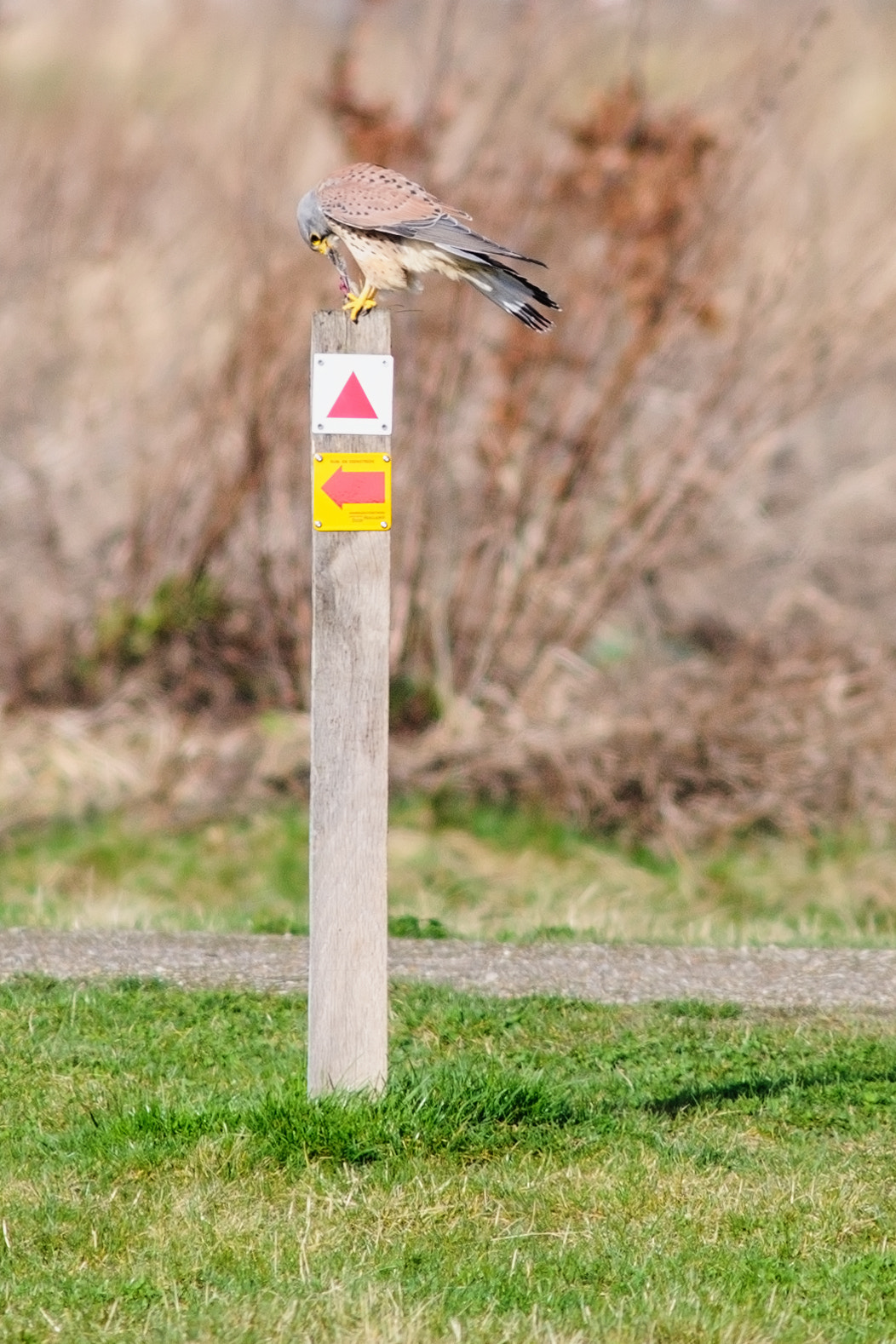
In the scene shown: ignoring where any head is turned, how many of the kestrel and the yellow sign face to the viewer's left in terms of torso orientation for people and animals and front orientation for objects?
1

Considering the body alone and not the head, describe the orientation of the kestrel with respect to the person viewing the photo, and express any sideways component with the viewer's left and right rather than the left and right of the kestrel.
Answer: facing to the left of the viewer

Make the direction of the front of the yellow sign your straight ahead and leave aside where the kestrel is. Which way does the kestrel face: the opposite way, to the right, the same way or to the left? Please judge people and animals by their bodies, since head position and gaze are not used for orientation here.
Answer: to the right

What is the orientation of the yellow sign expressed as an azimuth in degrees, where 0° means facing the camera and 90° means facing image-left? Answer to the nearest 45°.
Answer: approximately 0°
